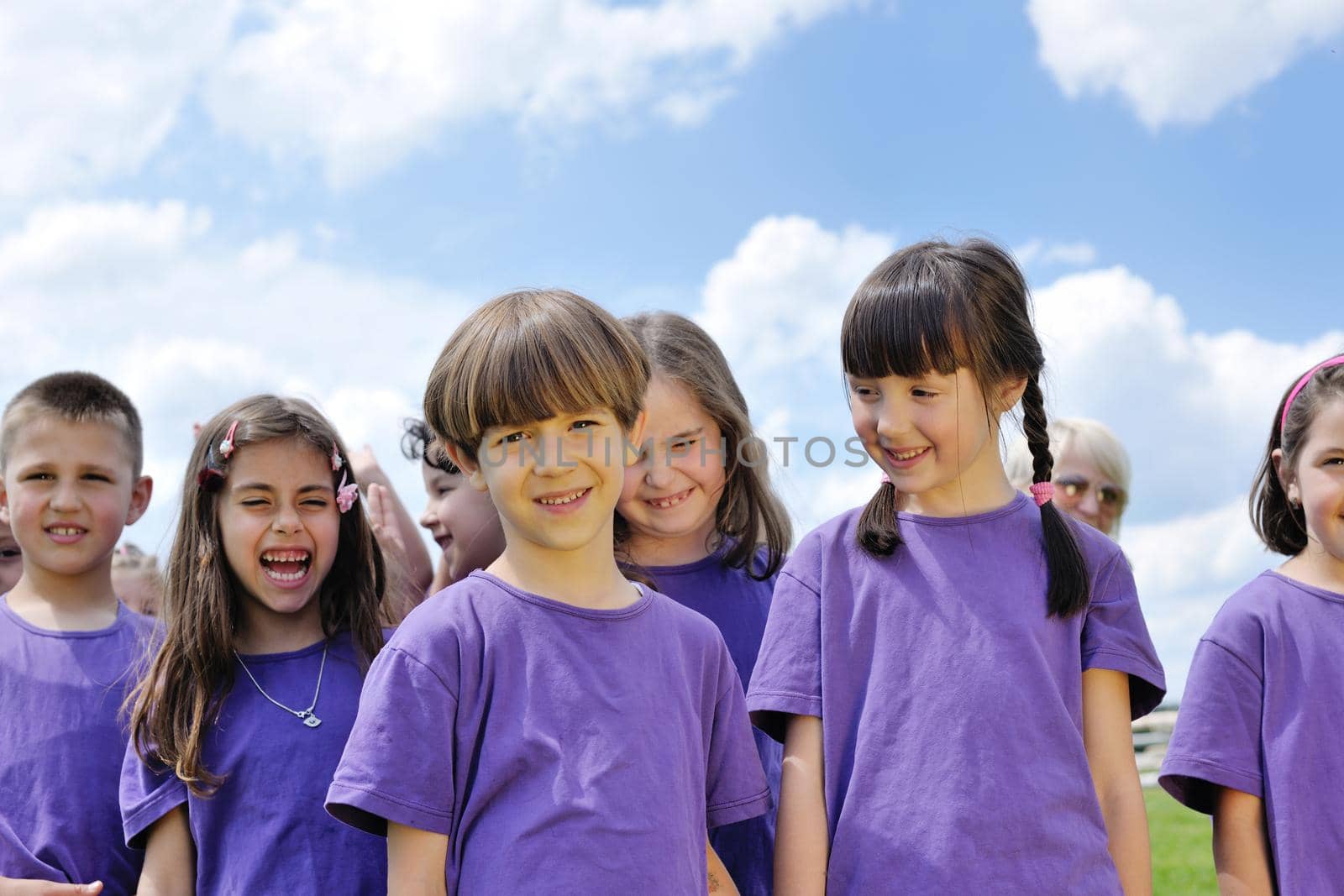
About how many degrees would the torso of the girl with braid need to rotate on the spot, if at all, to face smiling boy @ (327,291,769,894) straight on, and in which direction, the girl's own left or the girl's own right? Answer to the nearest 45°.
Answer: approximately 45° to the girl's own right

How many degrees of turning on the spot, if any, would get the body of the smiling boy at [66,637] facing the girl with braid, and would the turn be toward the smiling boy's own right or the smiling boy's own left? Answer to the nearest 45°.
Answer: approximately 45° to the smiling boy's own left

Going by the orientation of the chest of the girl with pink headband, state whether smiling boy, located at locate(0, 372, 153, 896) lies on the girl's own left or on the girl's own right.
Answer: on the girl's own right

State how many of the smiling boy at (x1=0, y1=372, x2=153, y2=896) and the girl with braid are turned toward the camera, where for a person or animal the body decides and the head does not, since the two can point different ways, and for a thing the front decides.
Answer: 2

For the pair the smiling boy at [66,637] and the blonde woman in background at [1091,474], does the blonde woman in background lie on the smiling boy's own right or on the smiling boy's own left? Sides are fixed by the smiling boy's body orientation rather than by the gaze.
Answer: on the smiling boy's own left

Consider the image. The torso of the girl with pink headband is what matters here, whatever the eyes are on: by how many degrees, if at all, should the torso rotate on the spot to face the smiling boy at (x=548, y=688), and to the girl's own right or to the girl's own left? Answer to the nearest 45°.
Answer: approximately 90° to the girl's own right

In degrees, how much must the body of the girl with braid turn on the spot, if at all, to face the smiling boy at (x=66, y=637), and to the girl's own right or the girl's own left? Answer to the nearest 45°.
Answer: approximately 90° to the girl's own right

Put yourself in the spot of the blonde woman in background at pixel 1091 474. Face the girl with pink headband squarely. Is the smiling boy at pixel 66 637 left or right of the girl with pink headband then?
right
